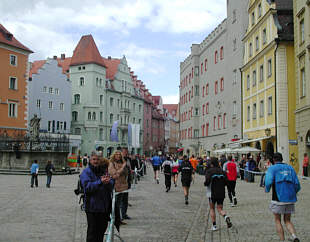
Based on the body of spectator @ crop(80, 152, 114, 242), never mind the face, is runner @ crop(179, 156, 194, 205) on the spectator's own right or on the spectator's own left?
on the spectator's own left

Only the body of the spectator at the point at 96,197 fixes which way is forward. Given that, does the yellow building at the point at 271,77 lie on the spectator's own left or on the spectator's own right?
on the spectator's own left
